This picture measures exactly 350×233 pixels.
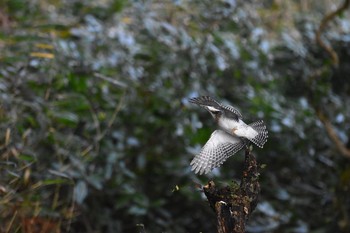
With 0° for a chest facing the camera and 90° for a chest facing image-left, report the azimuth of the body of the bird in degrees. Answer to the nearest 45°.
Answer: approximately 90°
